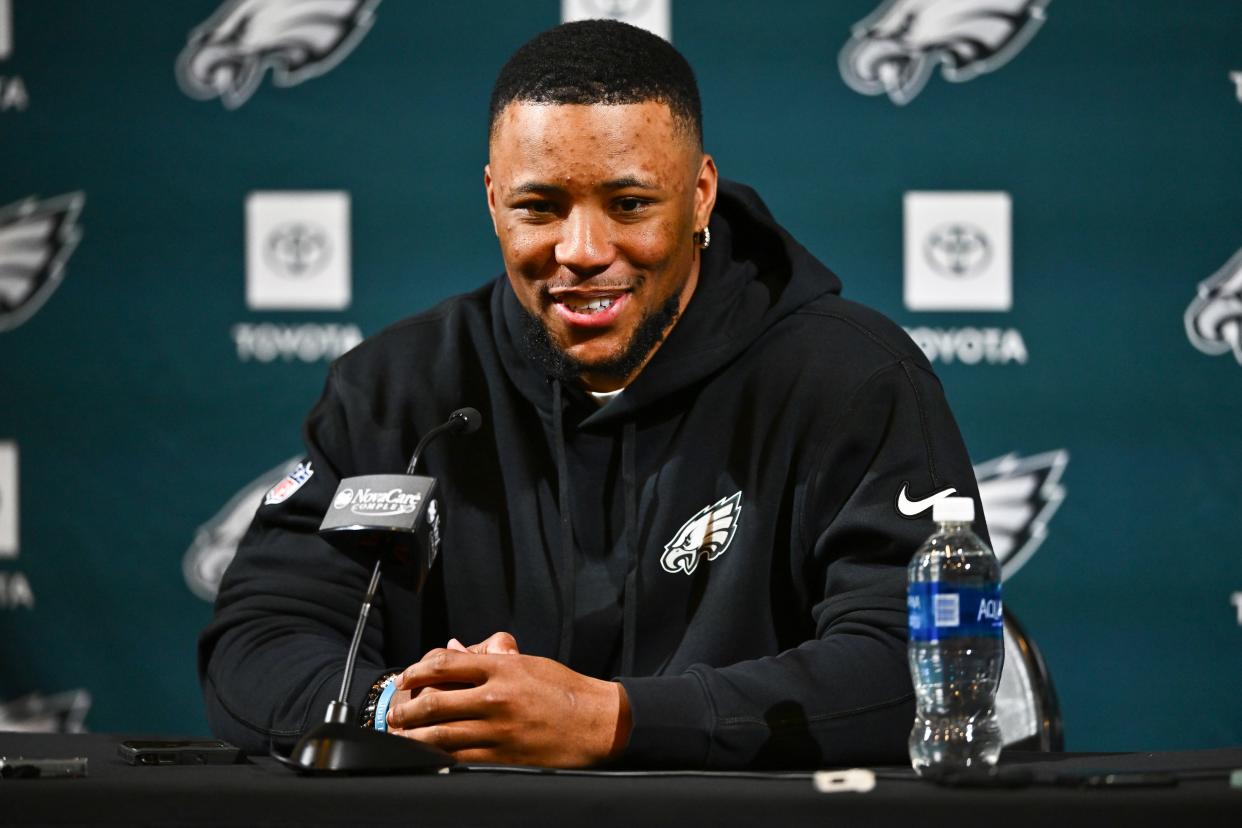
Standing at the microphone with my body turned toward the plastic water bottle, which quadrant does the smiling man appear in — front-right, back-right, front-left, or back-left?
front-left

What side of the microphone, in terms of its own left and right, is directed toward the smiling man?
front

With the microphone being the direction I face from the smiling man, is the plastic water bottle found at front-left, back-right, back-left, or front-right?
front-left

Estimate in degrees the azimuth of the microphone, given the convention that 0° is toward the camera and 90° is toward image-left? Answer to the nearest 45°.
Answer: approximately 225°
